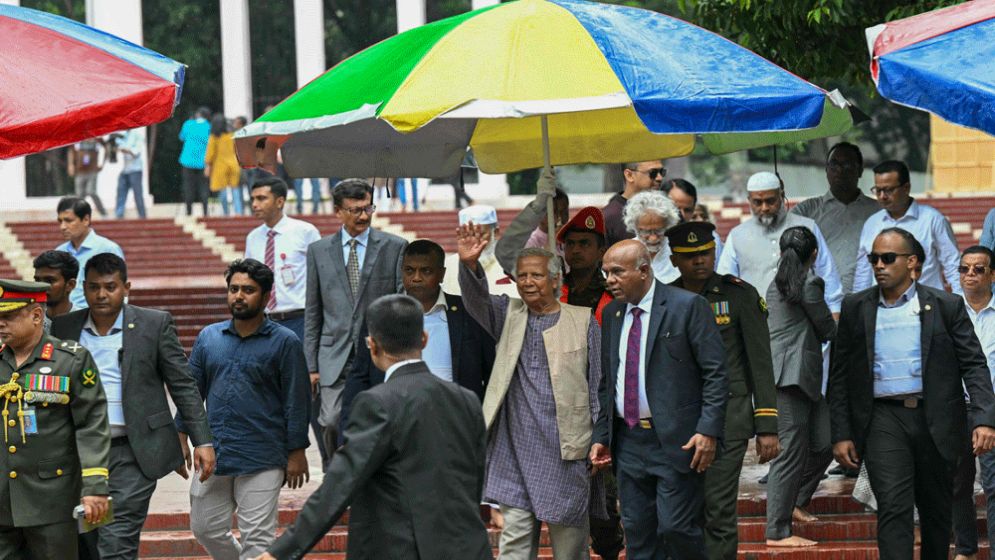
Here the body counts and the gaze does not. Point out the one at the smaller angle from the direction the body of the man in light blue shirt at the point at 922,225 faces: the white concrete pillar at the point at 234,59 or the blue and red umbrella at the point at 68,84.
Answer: the blue and red umbrella

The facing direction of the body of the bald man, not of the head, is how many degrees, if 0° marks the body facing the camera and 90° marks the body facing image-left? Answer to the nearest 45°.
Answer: approximately 45°

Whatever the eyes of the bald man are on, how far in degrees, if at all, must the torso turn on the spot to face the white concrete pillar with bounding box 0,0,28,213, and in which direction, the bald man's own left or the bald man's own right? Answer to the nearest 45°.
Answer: approximately 90° to the bald man's own right

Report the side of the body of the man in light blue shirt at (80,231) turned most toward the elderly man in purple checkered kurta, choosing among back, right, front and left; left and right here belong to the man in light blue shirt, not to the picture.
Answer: left

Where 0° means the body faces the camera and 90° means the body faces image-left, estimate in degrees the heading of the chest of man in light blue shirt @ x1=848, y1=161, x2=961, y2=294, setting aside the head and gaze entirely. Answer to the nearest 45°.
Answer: approximately 45°
